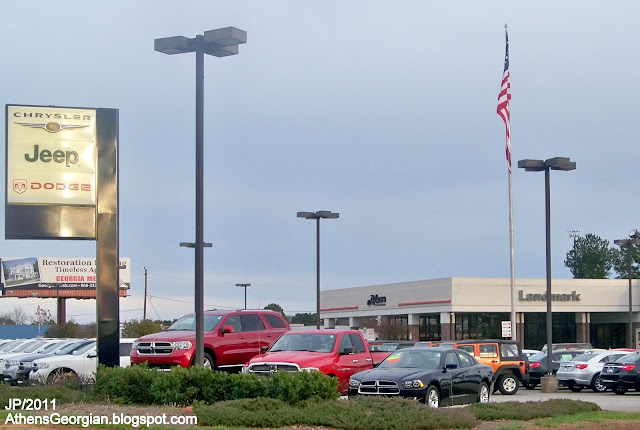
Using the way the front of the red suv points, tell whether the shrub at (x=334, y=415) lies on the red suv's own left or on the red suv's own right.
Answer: on the red suv's own left

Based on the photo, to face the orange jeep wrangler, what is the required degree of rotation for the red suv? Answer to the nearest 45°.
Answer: approximately 180°

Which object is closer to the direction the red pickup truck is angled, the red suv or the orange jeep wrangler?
the red suv

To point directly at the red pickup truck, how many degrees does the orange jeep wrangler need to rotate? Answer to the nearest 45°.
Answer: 0° — it already faces it

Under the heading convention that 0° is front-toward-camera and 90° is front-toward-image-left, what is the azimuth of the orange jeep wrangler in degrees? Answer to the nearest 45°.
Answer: approximately 45°

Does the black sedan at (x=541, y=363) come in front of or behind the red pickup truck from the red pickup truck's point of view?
behind

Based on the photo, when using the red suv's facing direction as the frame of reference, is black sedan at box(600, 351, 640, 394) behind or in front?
behind

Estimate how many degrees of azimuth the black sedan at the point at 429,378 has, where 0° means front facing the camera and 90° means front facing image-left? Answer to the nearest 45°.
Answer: approximately 45°

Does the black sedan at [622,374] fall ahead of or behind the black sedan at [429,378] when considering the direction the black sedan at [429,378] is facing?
behind

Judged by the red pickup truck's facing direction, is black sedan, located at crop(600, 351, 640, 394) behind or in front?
behind
